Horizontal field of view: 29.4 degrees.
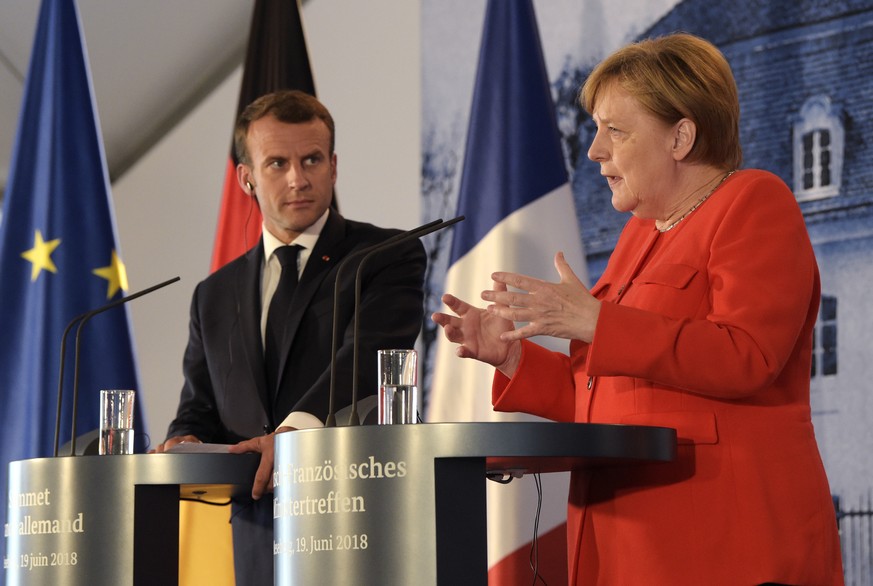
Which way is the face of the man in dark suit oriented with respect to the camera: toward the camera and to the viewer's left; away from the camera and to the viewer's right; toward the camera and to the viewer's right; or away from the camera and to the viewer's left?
toward the camera and to the viewer's right

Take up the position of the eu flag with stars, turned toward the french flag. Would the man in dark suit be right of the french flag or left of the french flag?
right

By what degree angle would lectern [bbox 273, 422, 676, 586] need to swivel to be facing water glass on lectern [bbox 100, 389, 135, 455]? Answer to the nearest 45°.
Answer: approximately 90° to its right

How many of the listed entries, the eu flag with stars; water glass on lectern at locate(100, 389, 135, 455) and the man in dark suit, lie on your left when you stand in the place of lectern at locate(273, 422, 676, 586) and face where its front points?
0

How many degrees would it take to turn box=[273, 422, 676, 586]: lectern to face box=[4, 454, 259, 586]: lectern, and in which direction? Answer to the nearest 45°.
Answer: approximately 90° to its right

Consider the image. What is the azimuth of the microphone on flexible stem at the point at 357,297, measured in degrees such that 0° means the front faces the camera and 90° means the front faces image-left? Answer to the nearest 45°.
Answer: approximately 270°

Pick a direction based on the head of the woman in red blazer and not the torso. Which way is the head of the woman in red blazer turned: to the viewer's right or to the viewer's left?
to the viewer's left

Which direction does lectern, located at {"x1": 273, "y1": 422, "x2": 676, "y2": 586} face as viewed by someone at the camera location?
facing the viewer and to the left of the viewer

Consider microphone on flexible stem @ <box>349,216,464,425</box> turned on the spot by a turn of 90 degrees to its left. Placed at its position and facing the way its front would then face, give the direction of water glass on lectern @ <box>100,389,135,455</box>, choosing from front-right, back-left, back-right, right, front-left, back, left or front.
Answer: front-left

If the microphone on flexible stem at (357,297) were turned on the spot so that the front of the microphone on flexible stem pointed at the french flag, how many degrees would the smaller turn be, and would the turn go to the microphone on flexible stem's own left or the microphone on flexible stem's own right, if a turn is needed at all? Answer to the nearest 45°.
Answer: approximately 90° to the microphone on flexible stem's own left
